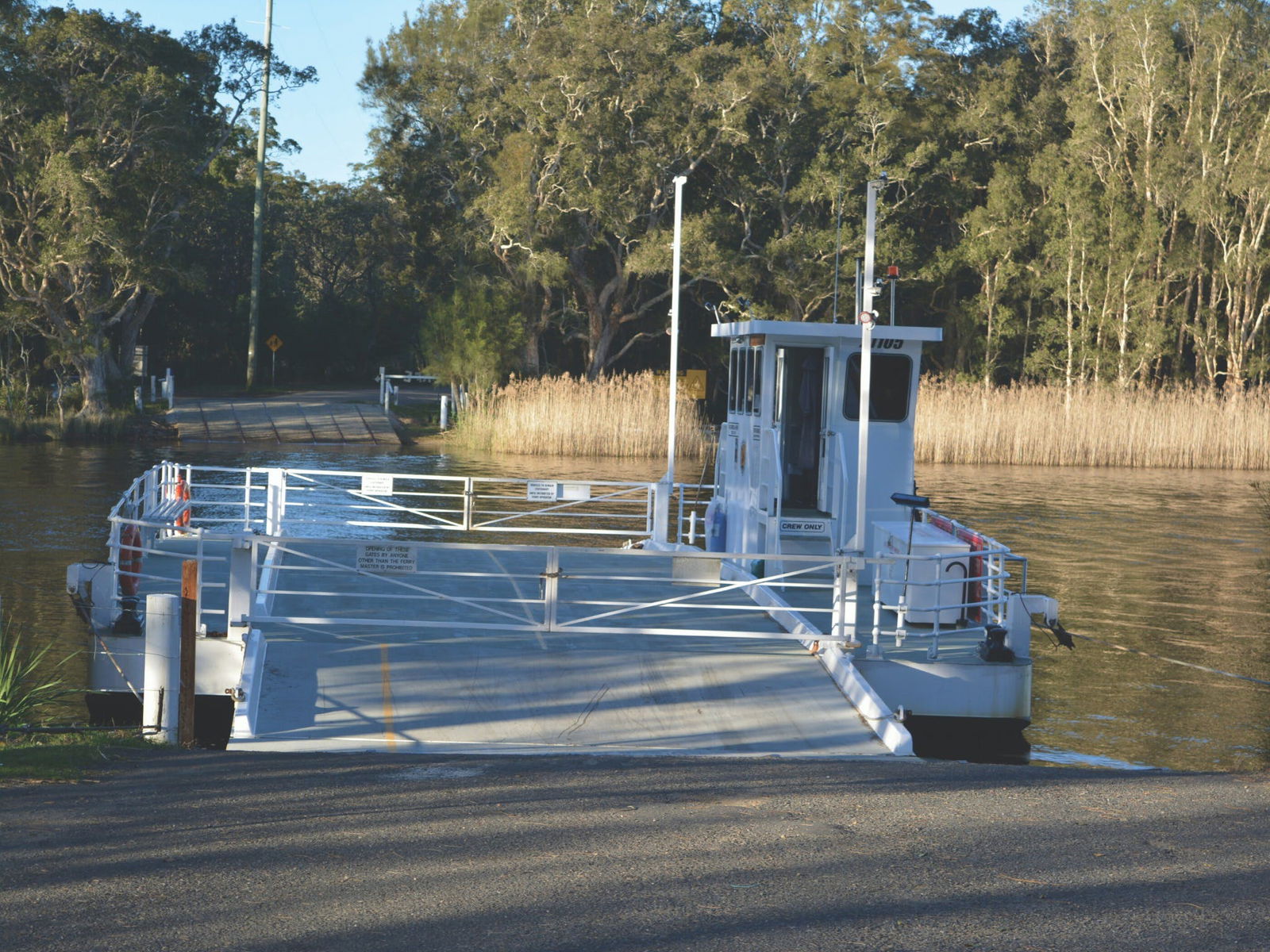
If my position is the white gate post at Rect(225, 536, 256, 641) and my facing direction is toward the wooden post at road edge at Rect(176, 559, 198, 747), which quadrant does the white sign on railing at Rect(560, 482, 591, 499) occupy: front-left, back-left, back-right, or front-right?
back-left

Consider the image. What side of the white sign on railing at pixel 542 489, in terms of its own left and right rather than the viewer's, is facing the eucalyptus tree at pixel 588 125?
back

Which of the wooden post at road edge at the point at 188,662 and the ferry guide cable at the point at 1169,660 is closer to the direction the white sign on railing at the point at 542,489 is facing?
the wooden post at road edge

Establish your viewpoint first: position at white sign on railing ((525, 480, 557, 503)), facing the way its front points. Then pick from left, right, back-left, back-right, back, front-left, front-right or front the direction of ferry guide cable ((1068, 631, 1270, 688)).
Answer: left

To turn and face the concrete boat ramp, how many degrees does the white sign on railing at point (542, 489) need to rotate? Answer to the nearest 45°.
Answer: approximately 180°

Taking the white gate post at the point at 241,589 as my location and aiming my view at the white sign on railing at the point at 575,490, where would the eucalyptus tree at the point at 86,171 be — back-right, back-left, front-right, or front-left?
front-left

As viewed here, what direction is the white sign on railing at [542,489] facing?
toward the camera

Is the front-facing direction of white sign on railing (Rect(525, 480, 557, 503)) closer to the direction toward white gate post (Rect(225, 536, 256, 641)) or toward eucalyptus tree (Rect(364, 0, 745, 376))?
the white gate post

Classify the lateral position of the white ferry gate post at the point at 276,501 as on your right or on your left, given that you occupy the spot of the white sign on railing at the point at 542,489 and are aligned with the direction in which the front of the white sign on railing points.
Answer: on your right

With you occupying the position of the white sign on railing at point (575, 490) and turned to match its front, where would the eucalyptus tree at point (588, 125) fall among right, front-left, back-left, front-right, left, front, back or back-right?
back

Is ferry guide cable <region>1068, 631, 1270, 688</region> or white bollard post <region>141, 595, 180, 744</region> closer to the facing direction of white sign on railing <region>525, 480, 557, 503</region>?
the white bollard post

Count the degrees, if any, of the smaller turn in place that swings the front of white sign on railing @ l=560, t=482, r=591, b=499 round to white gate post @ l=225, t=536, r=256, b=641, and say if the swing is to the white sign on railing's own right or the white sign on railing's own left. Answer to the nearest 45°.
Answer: approximately 45° to the white sign on railing's own right
